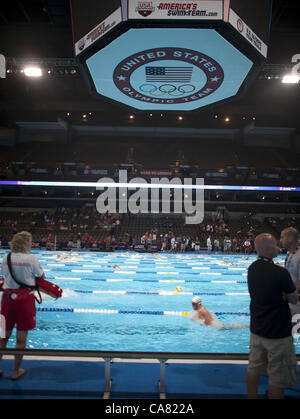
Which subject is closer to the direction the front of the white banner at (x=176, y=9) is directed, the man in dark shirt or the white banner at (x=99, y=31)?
the man in dark shirt

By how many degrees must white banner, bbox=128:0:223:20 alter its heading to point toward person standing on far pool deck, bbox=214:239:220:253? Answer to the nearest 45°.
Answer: approximately 180°

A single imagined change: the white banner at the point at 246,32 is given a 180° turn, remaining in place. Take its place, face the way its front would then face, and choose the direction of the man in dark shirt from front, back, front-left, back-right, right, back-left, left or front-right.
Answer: back-left

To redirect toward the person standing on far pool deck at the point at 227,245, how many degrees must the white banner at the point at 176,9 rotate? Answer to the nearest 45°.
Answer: approximately 180°

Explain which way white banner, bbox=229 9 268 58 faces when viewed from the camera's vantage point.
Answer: facing the viewer and to the right of the viewer

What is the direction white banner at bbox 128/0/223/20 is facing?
toward the camera

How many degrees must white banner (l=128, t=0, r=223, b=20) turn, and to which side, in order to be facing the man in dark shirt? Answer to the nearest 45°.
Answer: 0° — it already faces them
